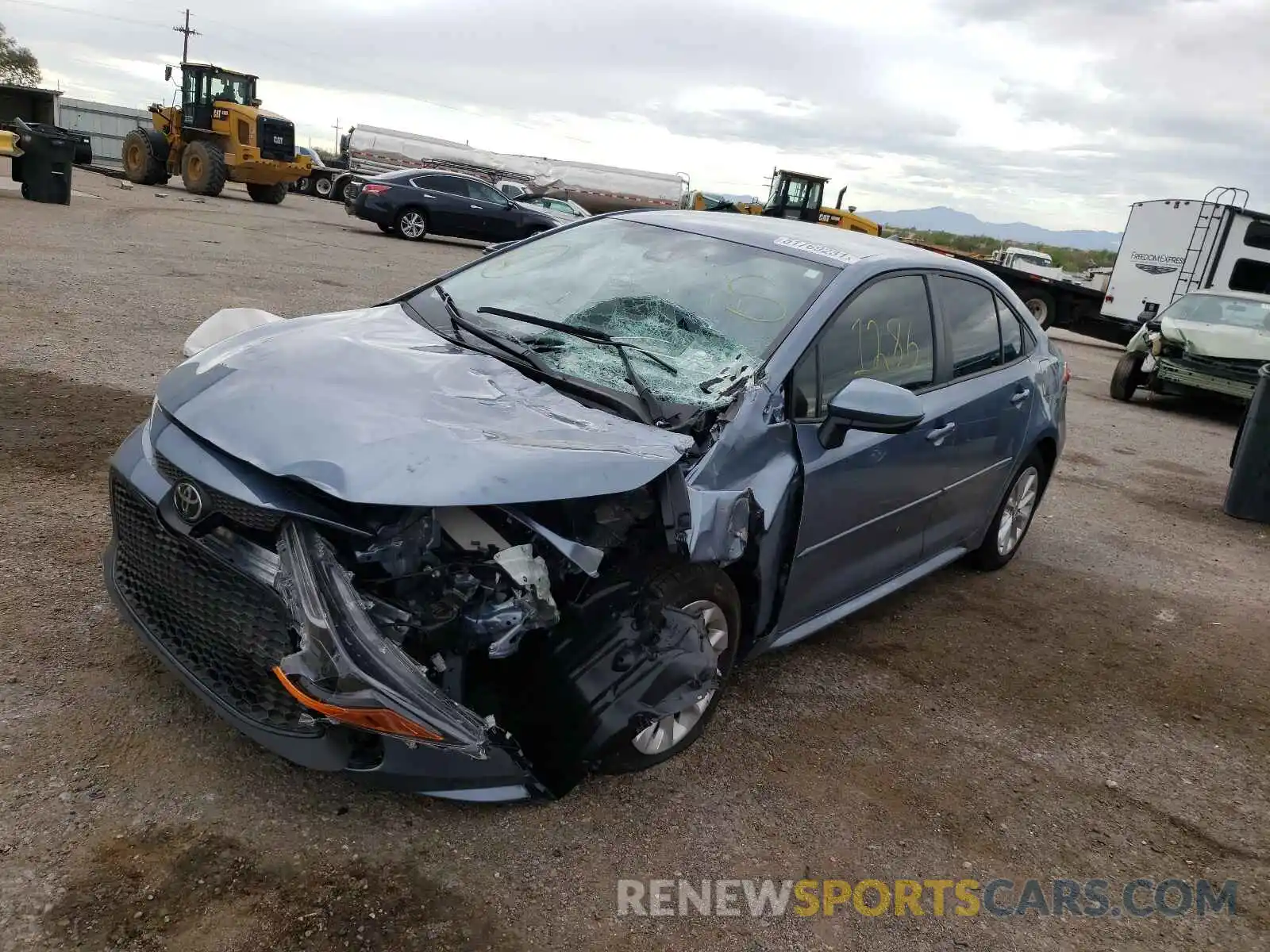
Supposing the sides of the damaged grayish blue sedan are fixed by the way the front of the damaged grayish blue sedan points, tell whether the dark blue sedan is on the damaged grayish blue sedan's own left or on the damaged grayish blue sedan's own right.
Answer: on the damaged grayish blue sedan's own right

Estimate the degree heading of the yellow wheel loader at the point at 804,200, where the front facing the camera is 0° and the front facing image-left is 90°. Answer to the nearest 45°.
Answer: approximately 90°

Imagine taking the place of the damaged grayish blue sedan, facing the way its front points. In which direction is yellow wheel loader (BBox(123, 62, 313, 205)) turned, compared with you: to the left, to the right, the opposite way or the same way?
to the right

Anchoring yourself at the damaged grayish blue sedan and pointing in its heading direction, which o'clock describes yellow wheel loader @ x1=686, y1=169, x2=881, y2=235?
The yellow wheel loader is roughly at 5 o'clock from the damaged grayish blue sedan.

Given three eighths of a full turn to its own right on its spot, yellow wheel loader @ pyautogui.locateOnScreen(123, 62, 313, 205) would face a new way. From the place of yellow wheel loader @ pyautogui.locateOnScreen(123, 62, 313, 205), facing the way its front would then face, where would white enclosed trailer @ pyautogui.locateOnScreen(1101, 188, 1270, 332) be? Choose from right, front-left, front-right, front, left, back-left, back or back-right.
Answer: front-right

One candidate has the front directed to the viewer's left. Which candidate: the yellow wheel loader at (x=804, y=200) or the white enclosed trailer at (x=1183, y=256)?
the yellow wheel loader

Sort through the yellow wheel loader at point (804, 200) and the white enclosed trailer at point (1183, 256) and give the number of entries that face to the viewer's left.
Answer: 1

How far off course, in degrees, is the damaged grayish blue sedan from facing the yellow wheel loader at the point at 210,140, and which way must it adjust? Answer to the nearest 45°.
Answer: approximately 90° to its right

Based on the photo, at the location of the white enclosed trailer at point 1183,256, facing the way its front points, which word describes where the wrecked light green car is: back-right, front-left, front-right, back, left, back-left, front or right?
back-right

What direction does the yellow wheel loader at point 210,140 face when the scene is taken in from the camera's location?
facing away from the viewer and to the left of the viewer

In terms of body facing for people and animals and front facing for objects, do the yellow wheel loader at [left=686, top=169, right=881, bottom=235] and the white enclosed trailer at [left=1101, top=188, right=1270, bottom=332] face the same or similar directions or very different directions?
very different directions
